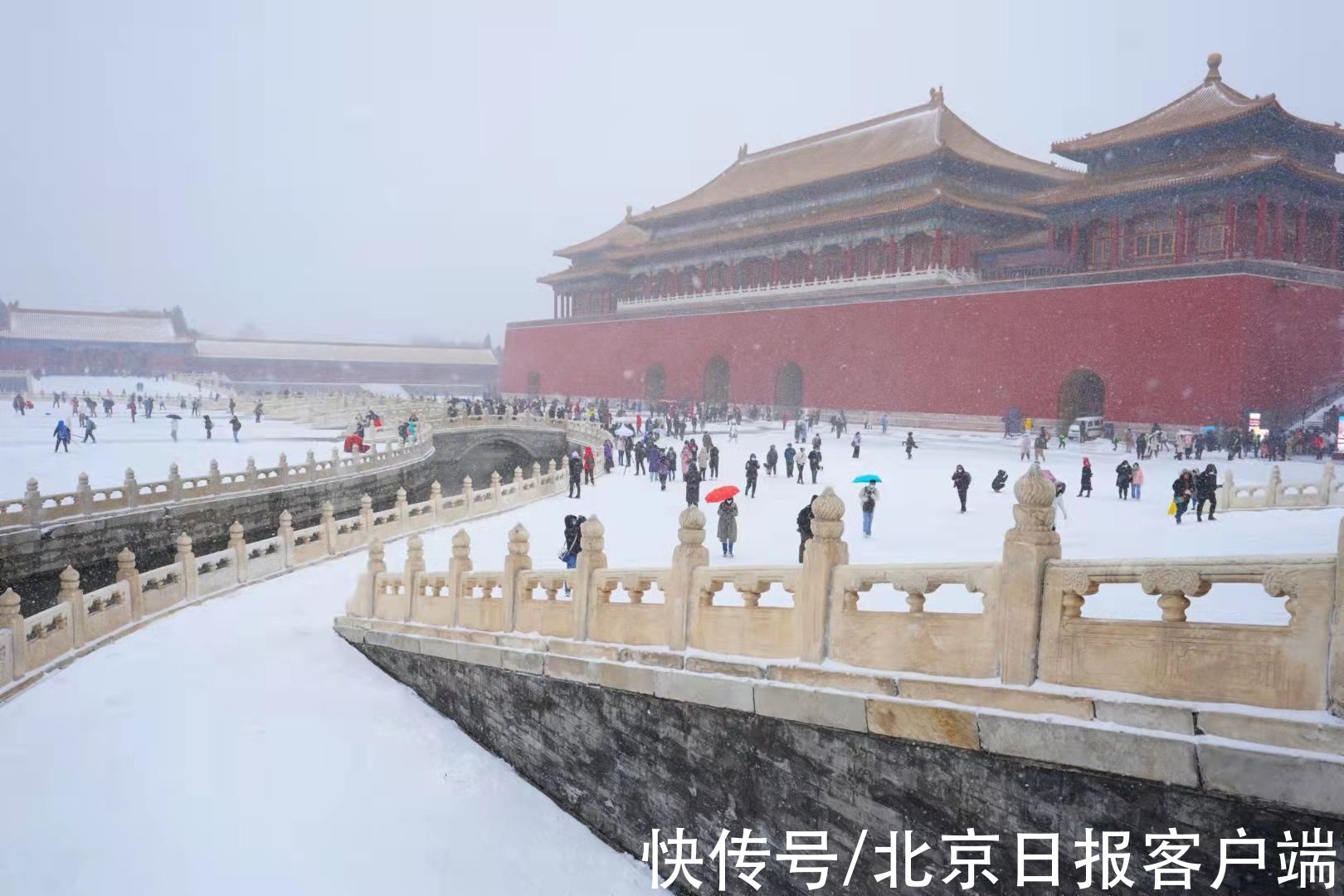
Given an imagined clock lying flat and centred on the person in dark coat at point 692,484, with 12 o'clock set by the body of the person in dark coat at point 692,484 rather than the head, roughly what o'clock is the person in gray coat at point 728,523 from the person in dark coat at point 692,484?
the person in gray coat at point 728,523 is roughly at 6 o'clock from the person in dark coat at point 692,484.

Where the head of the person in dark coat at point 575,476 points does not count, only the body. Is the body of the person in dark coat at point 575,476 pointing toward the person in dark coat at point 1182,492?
no

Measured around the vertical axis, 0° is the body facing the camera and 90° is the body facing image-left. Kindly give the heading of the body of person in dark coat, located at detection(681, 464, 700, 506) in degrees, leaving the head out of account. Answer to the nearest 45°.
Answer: approximately 180°

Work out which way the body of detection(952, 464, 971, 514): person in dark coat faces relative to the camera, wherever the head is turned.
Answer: toward the camera

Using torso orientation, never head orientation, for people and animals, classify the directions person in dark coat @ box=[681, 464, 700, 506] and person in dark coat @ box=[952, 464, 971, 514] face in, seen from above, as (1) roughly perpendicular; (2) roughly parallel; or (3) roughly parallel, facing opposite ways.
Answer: roughly parallel, facing opposite ways

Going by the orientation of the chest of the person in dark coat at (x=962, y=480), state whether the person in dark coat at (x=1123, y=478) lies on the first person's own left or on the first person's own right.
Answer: on the first person's own left

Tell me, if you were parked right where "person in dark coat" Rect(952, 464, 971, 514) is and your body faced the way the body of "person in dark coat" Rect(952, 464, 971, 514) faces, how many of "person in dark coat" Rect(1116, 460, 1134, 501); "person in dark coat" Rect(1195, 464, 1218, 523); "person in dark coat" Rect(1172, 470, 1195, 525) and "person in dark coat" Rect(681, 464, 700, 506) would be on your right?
1

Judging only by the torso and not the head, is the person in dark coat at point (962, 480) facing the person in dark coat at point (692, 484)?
no

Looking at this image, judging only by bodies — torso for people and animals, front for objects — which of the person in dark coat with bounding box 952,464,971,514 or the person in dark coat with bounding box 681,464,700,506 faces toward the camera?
the person in dark coat with bounding box 952,464,971,514

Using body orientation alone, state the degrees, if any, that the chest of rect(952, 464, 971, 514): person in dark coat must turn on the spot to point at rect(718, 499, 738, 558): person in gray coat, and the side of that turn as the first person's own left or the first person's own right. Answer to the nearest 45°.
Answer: approximately 45° to the first person's own right

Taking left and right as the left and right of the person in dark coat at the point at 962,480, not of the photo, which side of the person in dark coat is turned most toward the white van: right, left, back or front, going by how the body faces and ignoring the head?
back
